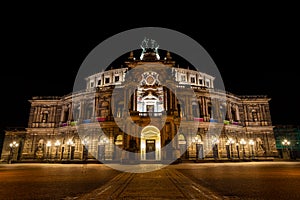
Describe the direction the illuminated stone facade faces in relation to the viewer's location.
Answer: facing the viewer
